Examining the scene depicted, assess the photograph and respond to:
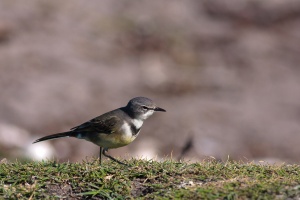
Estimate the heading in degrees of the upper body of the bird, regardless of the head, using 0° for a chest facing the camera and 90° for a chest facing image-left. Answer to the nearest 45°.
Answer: approximately 270°
